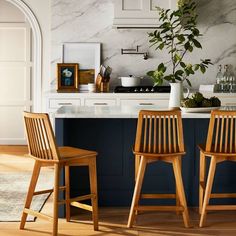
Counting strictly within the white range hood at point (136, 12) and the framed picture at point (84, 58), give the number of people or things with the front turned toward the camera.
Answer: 2

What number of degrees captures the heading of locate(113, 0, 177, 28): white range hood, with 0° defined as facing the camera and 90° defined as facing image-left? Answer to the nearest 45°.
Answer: approximately 0°

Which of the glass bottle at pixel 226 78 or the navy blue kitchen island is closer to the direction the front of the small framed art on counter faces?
the navy blue kitchen island

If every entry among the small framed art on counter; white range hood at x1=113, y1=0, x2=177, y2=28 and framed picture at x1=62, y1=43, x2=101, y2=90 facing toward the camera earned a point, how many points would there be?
3

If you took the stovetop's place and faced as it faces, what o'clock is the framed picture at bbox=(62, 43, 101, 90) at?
The framed picture is roughly at 4 o'clock from the stovetop.

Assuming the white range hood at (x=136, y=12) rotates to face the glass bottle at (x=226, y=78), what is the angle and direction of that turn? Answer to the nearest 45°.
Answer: approximately 90° to its left

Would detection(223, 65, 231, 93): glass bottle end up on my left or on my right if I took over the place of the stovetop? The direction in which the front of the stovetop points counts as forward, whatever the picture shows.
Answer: on my left

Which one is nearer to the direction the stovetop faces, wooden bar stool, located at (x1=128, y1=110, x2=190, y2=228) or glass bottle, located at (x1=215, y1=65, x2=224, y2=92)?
the wooden bar stool

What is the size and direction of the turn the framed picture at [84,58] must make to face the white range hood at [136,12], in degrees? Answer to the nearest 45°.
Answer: approximately 45° to its left
